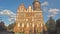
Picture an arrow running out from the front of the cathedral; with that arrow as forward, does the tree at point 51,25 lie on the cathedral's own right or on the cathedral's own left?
on the cathedral's own left

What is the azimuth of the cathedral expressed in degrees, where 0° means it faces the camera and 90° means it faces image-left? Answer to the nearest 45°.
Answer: approximately 0°

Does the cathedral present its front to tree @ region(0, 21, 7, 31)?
no
